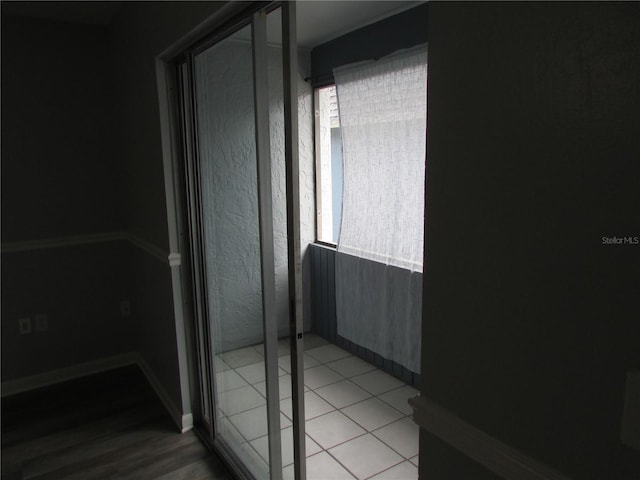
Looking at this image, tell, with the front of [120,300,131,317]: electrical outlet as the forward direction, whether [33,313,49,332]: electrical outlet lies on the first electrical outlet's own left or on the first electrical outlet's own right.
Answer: on the first electrical outlet's own right

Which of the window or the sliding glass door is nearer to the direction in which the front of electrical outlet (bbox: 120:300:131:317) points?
the sliding glass door

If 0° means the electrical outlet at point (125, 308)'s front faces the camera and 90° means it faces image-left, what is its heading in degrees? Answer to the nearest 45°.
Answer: approximately 0°

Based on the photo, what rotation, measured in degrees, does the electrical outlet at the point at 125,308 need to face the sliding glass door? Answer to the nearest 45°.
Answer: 0° — it already faces it

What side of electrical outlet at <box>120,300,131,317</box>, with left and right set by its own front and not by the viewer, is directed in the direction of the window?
left
